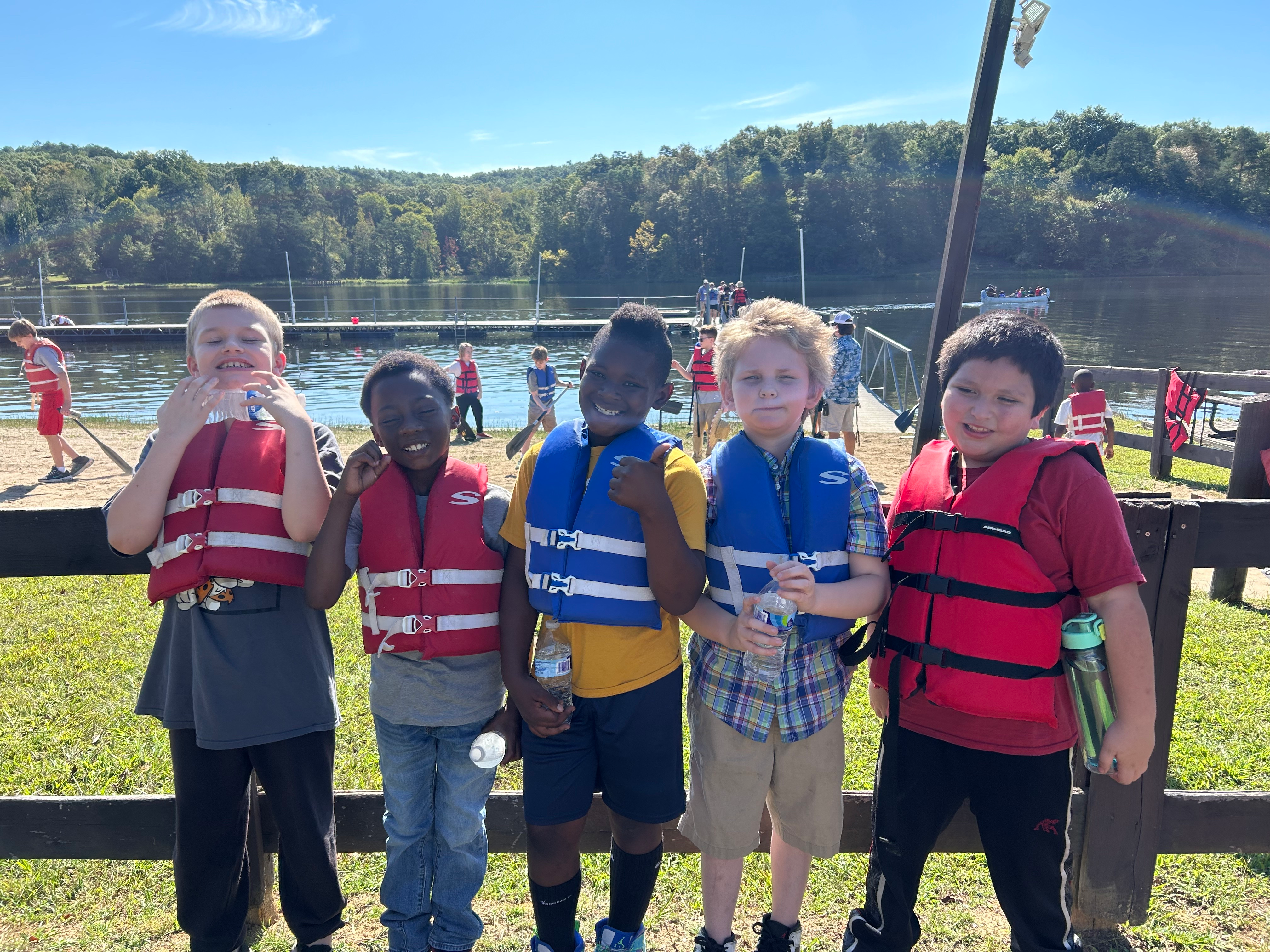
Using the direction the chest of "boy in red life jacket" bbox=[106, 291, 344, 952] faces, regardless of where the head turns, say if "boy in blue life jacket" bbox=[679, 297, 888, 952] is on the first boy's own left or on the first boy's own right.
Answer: on the first boy's own left

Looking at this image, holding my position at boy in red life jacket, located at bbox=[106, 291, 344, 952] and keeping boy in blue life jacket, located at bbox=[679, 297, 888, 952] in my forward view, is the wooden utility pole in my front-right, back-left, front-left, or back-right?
front-left

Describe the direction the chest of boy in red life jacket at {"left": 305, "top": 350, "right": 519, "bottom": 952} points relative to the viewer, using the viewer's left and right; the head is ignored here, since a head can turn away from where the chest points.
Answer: facing the viewer

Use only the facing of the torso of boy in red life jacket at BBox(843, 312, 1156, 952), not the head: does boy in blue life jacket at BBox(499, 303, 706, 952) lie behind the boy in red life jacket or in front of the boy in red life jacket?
in front

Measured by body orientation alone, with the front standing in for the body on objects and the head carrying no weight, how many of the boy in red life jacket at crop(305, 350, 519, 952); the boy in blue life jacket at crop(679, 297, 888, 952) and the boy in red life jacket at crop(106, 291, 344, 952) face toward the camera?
3

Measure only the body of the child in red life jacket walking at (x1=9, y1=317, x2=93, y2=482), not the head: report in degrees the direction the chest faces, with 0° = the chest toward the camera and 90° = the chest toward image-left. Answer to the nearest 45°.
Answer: approximately 90°

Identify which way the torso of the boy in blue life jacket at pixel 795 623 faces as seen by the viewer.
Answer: toward the camera

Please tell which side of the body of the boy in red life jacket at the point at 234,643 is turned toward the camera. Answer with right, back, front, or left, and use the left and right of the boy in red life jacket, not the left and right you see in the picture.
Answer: front
